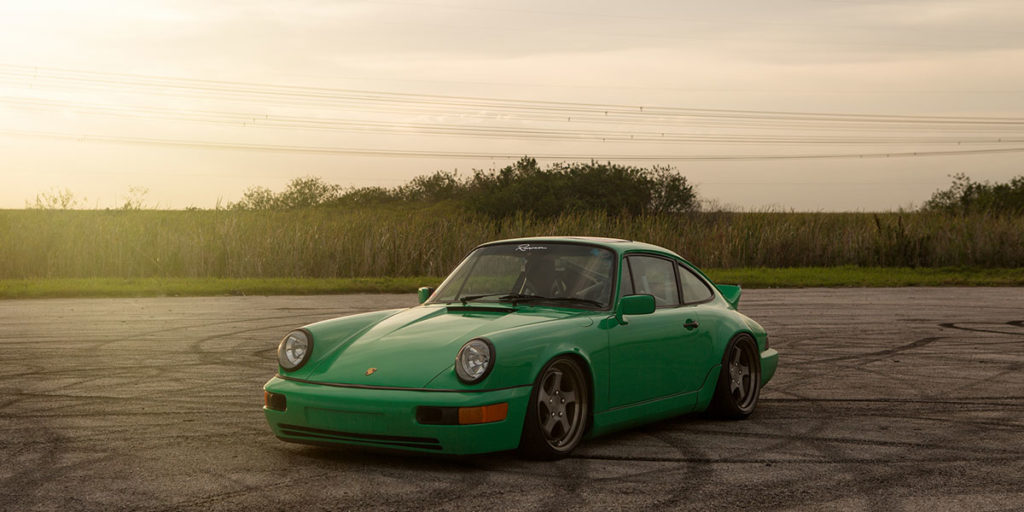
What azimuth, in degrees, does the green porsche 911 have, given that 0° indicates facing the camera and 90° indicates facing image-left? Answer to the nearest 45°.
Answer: approximately 45°
